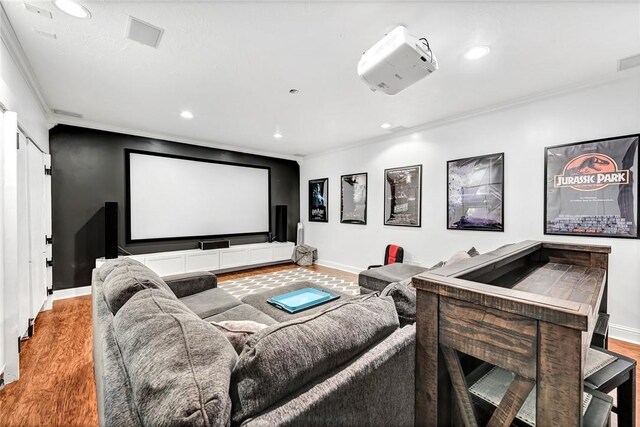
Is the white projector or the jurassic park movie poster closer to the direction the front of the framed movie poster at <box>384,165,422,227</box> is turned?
the white projector

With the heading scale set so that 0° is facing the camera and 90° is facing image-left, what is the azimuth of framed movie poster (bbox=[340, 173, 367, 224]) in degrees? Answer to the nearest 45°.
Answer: approximately 45°

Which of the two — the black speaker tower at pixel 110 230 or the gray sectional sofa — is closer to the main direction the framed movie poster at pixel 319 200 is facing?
the black speaker tower

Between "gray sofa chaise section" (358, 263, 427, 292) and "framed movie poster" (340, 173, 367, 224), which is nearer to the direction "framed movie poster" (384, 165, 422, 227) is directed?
the gray sofa chaise section

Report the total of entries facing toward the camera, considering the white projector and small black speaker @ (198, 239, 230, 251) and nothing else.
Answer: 1

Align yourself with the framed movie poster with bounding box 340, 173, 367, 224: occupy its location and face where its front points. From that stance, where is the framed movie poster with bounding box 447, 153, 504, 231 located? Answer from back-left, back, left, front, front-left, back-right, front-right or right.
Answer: left

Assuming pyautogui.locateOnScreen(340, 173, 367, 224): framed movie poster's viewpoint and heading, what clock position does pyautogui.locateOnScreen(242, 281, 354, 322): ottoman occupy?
The ottoman is roughly at 11 o'clock from the framed movie poster.

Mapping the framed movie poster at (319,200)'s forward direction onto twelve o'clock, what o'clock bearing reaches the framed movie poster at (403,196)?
the framed movie poster at (403,196) is roughly at 9 o'clock from the framed movie poster at (319,200).

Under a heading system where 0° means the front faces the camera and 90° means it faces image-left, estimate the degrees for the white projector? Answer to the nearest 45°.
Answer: approximately 135°
